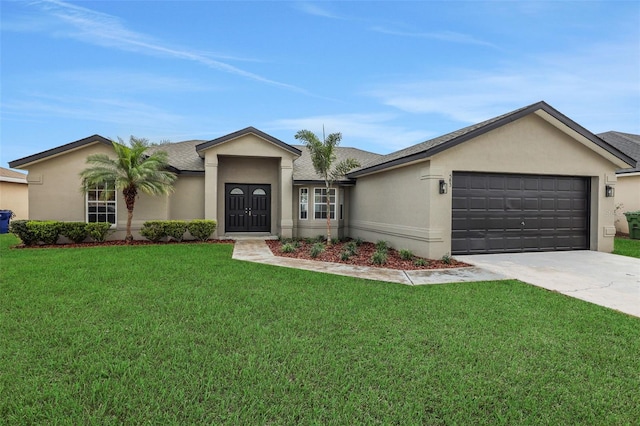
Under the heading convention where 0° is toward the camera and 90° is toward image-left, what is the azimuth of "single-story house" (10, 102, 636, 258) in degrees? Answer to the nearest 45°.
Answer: approximately 0°

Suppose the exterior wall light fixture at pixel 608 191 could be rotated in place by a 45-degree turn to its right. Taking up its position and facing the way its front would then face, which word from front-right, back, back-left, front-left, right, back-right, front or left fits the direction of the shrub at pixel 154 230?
front

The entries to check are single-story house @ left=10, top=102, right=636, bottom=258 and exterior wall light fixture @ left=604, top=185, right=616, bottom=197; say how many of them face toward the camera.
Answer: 2

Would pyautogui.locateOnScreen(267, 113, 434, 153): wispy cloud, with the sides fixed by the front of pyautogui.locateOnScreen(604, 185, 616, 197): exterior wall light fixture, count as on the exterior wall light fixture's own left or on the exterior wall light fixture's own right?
on the exterior wall light fixture's own right

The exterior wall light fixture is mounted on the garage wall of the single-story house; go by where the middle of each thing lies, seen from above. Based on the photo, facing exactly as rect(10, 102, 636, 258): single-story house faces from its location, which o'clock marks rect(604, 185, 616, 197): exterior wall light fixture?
The exterior wall light fixture is roughly at 9 o'clock from the single-story house.

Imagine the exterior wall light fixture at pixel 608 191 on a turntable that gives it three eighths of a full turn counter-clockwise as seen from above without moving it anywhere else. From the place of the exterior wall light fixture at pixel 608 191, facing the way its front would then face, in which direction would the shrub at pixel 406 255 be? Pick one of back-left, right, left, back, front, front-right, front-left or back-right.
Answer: back

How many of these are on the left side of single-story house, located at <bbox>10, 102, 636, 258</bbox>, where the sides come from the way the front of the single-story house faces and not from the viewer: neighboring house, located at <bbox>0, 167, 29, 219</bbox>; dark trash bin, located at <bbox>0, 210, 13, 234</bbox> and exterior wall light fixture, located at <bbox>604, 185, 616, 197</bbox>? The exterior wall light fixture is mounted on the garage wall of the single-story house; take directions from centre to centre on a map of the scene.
1

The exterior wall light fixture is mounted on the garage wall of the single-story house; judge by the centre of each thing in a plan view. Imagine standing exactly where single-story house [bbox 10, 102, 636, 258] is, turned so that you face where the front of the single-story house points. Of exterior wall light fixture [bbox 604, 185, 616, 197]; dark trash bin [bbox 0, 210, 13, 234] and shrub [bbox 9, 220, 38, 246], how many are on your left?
1
